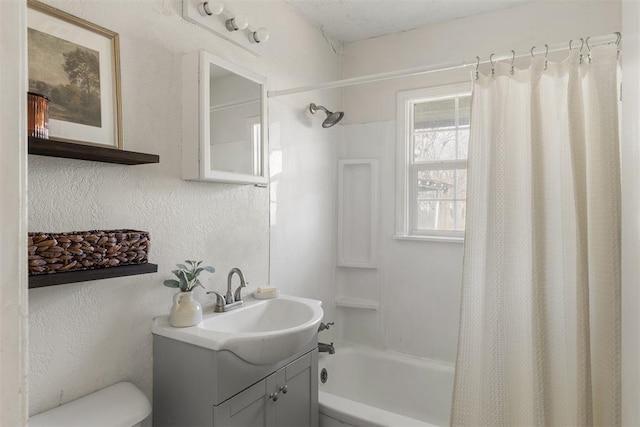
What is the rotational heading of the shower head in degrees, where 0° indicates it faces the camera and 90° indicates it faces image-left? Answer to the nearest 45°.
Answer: approximately 315°
